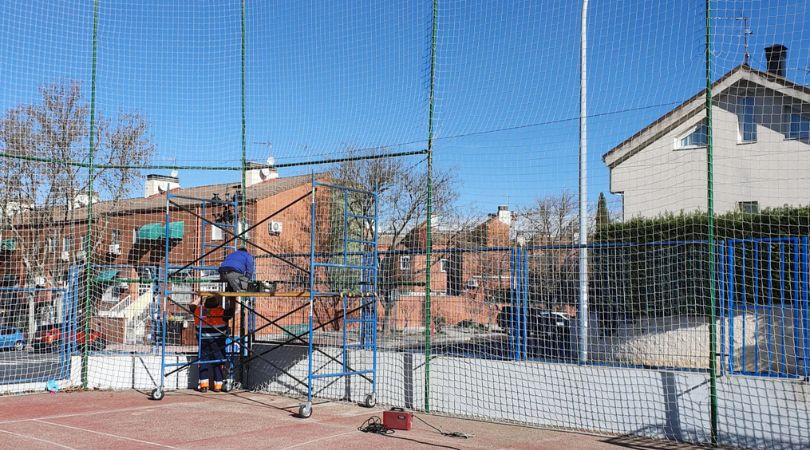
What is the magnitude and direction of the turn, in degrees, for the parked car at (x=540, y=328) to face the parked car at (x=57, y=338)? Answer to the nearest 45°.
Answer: approximately 135° to its right

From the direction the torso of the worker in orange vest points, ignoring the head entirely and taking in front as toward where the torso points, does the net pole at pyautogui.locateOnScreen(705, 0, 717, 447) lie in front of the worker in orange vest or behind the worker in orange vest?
behind

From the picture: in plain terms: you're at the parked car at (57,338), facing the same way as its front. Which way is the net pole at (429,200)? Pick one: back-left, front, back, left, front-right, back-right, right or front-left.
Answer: front-right

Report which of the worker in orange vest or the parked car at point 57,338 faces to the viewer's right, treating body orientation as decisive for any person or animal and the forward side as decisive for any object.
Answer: the parked car

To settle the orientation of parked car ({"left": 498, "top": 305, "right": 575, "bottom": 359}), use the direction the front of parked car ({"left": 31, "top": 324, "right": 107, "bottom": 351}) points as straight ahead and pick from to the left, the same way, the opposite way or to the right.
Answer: to the right

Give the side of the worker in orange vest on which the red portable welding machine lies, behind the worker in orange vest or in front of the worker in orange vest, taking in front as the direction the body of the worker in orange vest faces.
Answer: behind

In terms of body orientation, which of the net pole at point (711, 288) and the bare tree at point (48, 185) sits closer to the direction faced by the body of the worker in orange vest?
the bare tree

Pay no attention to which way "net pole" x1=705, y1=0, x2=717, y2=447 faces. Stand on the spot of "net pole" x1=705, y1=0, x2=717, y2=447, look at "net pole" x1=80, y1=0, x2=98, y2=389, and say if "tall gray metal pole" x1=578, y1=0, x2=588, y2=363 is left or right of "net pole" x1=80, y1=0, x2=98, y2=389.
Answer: right

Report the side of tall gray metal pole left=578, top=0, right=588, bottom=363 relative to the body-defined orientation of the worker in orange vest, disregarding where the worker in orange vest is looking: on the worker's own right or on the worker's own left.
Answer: on the worker's own right

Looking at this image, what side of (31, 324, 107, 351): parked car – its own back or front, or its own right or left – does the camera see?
right

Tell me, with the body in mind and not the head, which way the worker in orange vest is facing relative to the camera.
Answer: away from the camera

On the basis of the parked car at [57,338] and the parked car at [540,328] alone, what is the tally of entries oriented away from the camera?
0
